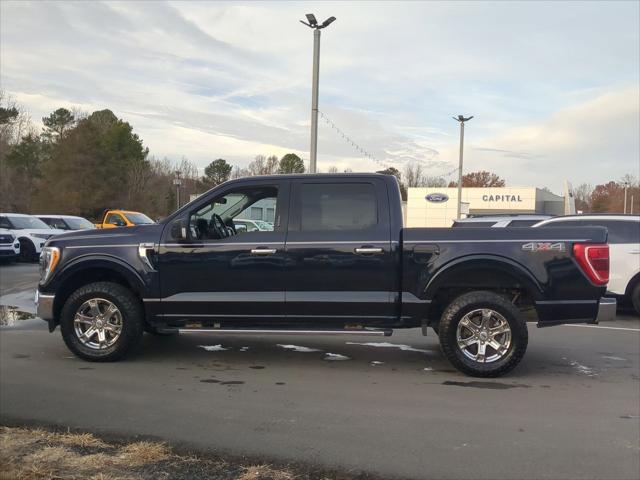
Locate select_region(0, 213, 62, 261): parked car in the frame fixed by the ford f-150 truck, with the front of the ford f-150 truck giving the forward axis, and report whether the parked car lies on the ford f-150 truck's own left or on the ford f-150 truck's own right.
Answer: on the ford f-150 truck's own right

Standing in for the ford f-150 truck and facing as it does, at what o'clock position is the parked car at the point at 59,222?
The parked car is roughly at 2 o'clock from the ford f-150 truck.

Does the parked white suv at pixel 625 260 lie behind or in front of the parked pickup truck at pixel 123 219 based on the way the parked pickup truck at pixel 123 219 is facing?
in front

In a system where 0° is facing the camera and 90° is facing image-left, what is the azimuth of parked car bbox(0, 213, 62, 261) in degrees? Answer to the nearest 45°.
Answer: approximately 315°

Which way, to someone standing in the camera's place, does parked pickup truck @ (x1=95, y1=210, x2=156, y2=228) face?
facing the viewer and to the right of the viewer

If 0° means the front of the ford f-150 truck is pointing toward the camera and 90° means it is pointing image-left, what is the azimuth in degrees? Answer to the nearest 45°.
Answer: approximately 90°
